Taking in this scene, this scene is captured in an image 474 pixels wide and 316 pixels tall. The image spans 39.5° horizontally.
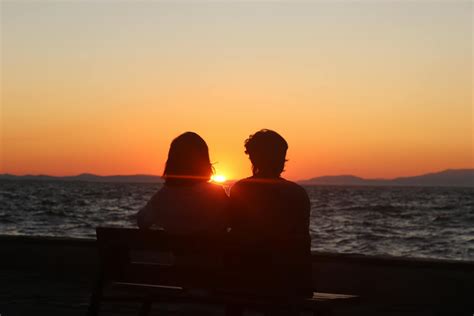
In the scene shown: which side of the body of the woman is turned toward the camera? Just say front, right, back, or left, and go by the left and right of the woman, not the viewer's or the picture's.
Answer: back

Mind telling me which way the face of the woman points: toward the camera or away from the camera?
away from the camera

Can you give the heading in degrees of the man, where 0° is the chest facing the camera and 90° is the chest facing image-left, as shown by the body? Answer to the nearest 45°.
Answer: approximately 180°

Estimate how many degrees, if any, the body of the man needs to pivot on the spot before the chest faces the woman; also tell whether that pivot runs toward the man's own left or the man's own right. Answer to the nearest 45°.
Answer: approximately 90° to the man's own left

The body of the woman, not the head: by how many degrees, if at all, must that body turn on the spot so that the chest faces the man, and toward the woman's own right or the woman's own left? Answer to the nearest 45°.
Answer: approximately 90° to the woman's own right

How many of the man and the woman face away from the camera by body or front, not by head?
2

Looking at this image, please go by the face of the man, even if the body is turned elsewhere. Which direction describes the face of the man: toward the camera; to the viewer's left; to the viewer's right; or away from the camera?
away from the camera
